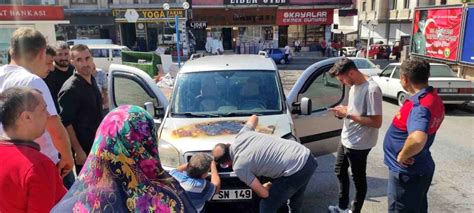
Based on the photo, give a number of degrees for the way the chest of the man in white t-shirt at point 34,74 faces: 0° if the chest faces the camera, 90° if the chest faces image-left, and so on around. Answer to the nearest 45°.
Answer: approximately 225°

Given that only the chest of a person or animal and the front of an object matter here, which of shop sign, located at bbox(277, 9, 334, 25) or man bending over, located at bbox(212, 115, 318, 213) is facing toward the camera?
the shop sign

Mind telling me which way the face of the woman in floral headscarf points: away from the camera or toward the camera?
away from the camera

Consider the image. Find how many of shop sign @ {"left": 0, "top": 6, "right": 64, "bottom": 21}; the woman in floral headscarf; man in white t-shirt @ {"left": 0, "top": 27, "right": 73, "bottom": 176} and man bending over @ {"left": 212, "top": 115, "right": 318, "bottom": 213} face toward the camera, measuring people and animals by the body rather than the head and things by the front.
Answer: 1

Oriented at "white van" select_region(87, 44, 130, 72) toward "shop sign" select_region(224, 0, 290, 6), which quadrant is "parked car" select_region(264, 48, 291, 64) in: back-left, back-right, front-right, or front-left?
front-right

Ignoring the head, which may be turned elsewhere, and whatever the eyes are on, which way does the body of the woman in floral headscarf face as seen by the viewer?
away from the camera

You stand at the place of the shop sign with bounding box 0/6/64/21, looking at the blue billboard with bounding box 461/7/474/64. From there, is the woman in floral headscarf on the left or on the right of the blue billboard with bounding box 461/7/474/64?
right

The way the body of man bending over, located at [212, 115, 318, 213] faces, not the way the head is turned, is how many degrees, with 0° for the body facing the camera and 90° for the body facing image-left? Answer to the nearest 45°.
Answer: approximately 90°

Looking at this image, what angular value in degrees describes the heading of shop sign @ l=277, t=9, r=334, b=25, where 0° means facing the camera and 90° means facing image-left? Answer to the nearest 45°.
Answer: approximately 0°

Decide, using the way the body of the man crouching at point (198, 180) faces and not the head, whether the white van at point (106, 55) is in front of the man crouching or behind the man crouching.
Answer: in front

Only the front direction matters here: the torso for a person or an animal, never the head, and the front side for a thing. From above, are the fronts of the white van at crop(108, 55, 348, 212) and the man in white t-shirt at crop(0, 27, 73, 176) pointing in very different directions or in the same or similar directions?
very different directions

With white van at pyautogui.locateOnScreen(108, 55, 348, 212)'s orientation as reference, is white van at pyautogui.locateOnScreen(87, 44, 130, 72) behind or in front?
behind

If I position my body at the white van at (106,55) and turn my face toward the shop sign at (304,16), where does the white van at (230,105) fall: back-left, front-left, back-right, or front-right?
back-right

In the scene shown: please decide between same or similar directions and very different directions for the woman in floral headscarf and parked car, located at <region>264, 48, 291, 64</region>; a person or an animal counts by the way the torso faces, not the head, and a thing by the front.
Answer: very different directions

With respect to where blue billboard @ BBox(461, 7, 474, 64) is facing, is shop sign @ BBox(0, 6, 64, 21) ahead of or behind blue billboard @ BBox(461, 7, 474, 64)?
ahead

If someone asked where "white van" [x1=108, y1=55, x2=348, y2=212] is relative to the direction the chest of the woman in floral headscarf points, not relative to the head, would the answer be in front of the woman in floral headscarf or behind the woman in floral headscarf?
in front
